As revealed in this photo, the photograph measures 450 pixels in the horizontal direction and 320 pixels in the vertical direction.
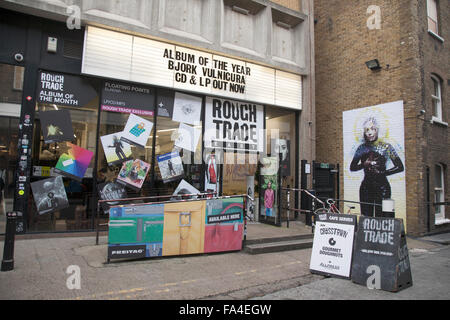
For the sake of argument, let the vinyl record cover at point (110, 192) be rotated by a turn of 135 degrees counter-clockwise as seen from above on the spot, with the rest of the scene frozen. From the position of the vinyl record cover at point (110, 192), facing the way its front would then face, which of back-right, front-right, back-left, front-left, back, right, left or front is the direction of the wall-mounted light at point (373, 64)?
front-right

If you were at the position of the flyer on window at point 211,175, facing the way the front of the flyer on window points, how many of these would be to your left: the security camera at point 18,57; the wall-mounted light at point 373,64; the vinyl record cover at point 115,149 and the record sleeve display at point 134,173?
1

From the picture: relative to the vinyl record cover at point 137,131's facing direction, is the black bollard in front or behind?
in front

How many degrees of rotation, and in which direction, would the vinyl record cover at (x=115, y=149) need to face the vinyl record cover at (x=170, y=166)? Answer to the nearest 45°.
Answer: approximately 90° to its left

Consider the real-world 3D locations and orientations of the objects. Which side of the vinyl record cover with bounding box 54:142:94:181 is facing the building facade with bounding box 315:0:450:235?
left

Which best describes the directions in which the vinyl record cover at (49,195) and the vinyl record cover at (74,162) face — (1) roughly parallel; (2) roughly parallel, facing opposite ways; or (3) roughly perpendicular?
roughly parallel

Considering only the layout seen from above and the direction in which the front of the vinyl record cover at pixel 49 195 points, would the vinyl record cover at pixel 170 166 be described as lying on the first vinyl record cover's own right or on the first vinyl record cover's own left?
on the first vinyl record cover's own left

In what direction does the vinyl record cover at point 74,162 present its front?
toward the camera

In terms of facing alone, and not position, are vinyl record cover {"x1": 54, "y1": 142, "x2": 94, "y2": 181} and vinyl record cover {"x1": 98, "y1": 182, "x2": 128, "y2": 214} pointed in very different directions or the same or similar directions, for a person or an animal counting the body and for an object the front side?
same or similar directions

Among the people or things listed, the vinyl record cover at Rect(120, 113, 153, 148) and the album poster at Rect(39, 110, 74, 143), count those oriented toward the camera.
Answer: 2

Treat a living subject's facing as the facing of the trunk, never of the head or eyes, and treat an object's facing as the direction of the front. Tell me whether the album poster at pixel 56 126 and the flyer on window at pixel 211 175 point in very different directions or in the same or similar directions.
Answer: same or similar directions

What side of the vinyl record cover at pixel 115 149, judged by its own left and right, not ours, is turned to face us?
front

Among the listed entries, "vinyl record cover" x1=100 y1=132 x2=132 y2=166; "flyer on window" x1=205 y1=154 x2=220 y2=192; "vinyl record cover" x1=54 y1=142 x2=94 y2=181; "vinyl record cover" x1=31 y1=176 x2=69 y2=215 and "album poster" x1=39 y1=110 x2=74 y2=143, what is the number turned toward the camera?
5

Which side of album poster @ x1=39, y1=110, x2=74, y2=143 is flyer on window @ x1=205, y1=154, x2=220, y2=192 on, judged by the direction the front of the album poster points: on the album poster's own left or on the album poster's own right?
on the album poster's own left

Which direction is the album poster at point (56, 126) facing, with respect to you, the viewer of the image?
facing the viewer

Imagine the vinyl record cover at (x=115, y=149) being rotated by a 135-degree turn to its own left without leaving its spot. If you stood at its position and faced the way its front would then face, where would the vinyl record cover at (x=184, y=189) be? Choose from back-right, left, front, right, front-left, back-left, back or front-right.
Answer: front-right
